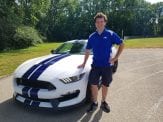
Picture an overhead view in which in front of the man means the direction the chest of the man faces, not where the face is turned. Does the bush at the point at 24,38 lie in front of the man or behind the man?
behind

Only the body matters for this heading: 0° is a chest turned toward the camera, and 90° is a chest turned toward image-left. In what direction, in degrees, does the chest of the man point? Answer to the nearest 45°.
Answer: approximately 0°

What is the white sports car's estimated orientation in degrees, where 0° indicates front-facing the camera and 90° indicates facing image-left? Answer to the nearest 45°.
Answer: approximately 45°

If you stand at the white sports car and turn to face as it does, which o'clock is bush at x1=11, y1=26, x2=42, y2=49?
The bush is roughly at 4 o'clock from the white sports car.

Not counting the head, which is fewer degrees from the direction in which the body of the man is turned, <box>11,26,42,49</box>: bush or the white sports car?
the white sports car

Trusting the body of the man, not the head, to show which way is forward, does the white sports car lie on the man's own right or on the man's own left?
on the man's own right
